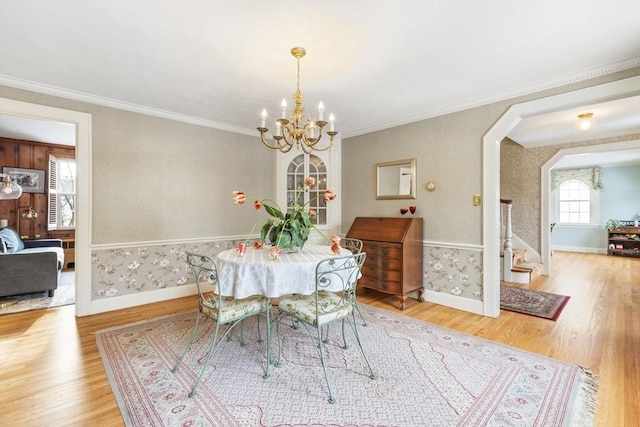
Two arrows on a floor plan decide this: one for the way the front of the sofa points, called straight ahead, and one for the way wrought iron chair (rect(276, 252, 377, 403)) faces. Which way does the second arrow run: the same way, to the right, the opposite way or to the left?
to the left

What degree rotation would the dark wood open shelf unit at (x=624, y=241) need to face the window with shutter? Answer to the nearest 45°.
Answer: approximately 45° to its right

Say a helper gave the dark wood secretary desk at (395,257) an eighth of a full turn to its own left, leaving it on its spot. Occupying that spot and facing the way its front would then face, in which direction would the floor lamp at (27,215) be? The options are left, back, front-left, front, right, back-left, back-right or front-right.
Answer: right

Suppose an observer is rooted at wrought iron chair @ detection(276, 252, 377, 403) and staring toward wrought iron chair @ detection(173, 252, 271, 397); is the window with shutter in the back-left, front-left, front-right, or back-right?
front-right

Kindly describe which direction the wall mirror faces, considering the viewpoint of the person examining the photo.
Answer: facing the viewer and to the left of the viewer

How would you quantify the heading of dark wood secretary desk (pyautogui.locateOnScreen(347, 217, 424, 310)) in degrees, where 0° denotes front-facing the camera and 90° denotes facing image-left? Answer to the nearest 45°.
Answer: approximately 45°

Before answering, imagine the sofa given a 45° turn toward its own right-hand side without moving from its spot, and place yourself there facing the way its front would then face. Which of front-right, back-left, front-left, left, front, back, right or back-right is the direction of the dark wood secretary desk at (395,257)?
front

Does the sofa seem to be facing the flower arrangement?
no

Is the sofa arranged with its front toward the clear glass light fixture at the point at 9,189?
no

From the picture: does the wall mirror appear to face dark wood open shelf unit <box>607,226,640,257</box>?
no

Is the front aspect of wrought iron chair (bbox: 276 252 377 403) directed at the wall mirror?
no

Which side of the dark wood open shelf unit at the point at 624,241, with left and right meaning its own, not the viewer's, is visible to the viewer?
front

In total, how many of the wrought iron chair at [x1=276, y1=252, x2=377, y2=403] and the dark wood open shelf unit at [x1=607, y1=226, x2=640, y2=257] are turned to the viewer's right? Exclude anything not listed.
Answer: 0
